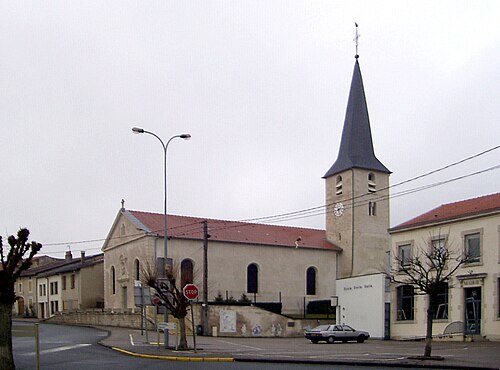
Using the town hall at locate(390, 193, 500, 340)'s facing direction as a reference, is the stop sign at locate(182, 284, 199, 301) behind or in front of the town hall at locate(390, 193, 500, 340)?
in front

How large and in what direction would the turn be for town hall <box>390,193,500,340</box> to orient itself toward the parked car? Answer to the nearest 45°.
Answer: approximately 45° to its right

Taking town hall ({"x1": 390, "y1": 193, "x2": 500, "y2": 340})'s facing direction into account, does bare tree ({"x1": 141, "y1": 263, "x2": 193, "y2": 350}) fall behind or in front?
in front

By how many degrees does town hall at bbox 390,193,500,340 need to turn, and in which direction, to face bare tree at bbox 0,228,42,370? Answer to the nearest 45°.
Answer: approximately 45° to its left

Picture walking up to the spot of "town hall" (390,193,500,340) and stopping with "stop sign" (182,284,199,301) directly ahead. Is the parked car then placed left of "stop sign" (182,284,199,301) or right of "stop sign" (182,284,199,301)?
right

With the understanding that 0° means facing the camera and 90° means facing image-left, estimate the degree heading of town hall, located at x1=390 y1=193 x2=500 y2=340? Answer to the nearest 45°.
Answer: approximately 45°
